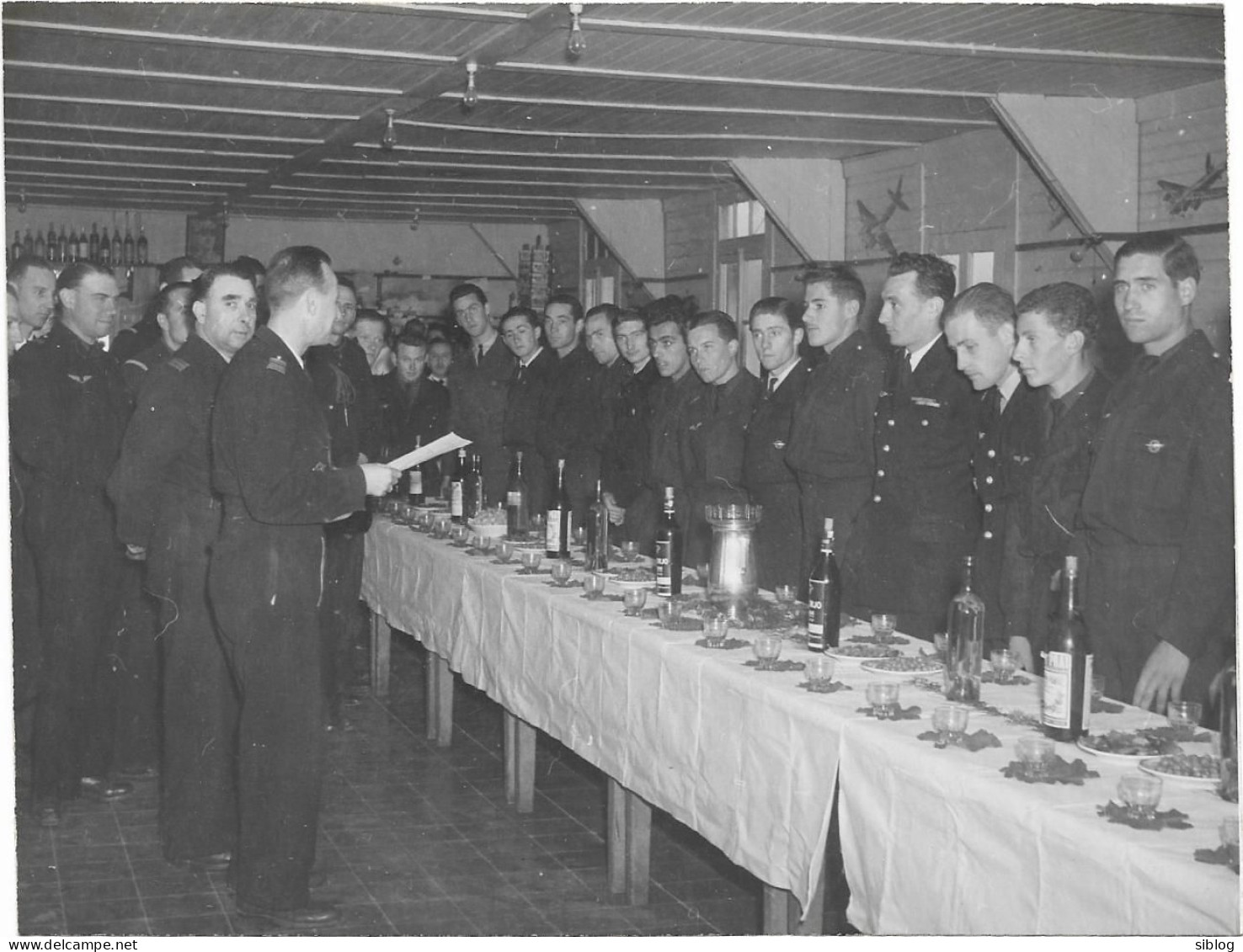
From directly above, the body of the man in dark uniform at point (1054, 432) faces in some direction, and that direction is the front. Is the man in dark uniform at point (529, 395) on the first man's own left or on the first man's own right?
on the first man's own right

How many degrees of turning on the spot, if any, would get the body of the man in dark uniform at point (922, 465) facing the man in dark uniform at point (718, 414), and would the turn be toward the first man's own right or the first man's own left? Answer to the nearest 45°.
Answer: approximately 90° to the first man's own right

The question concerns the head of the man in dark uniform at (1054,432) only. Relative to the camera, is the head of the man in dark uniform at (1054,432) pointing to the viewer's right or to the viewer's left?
to the viewer's left

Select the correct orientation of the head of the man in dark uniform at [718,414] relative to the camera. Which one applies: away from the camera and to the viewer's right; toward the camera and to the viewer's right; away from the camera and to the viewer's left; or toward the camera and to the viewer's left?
toward the camera and to the viewer's left

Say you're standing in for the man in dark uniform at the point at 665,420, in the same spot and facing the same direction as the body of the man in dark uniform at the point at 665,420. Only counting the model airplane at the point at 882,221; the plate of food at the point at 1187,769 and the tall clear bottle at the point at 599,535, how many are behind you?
1

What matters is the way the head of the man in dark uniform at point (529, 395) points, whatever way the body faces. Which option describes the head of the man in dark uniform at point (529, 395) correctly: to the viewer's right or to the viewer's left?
to the viewer's left

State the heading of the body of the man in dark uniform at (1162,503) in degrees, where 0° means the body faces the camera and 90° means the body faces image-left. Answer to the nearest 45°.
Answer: approximately 45°

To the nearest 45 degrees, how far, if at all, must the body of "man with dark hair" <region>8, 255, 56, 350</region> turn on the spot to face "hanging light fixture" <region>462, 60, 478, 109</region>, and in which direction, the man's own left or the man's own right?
approximately 45° to the man's own left

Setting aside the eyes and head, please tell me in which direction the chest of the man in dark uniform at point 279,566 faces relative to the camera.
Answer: to the viewer's right

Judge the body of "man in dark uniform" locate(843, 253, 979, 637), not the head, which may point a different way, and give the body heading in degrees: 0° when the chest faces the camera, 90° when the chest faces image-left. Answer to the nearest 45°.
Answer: approximately 45°
